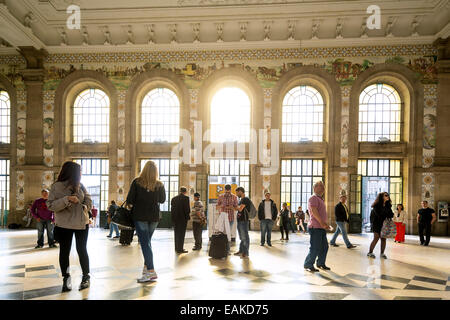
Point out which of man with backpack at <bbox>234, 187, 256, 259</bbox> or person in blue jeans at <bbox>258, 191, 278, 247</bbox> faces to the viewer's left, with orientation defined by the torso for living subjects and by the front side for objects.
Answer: the man with backpack

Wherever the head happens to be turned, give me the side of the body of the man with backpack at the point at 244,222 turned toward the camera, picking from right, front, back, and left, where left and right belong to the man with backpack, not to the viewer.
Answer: left

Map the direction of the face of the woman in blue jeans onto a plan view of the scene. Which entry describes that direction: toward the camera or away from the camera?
away from the camera

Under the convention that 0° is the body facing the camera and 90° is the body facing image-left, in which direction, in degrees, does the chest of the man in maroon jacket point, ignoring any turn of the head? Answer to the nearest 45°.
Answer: approximately 0°

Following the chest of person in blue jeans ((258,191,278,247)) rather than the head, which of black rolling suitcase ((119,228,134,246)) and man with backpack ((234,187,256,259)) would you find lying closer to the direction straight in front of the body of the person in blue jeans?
the man with backpack

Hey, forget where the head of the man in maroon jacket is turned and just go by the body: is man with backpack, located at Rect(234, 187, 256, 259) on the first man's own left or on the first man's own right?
on the first man's own left

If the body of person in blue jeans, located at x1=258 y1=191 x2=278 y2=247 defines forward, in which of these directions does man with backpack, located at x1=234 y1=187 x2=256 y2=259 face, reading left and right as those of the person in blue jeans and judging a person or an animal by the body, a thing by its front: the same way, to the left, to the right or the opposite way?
to the right
